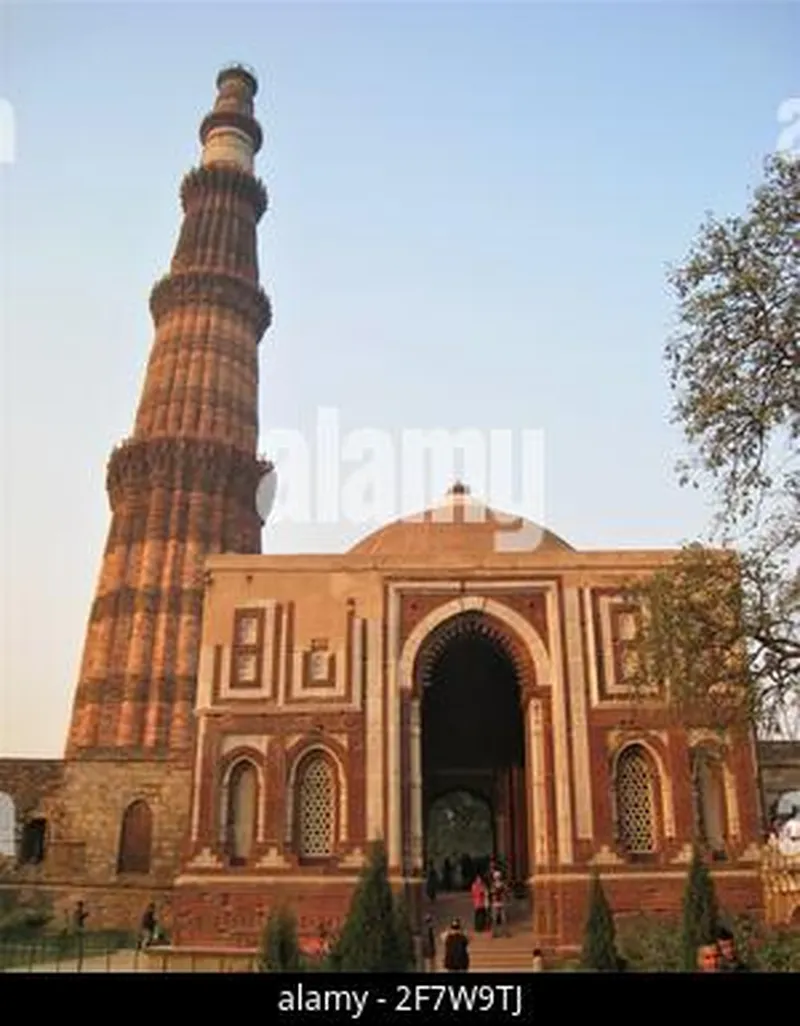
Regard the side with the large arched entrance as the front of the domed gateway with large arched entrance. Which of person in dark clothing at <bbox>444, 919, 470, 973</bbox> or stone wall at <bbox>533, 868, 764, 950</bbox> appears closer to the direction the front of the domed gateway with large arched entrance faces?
the person in dark clothing

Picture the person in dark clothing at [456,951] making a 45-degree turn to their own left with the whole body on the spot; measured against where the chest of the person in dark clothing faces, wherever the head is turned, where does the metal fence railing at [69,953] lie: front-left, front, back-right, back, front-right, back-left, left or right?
front

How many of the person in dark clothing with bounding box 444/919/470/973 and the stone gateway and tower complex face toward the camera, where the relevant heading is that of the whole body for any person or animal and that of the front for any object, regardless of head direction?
1

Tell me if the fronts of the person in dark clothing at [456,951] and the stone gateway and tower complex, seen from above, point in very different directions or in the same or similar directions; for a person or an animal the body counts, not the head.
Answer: very different directions

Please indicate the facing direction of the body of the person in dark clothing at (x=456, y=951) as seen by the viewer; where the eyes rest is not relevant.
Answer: away from the camera

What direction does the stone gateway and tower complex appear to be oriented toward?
toward the camera

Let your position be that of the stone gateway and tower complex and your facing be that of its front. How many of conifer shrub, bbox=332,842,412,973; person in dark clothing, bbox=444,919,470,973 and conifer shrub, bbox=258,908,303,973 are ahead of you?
3
